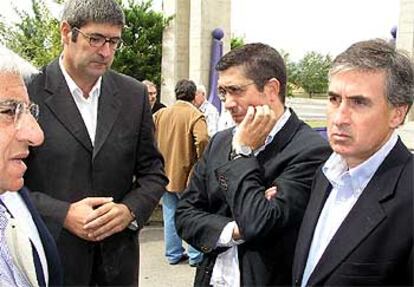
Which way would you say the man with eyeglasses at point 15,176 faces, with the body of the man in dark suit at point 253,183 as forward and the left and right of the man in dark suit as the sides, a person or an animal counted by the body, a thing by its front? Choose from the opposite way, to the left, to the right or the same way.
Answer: to the left

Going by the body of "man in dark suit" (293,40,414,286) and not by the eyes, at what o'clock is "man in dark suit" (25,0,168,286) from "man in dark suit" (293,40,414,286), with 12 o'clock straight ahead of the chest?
"man in dark suit" (25,0,168,286) is roughly at 2 o'clock from "man in dark suit" (293,40,414,286).

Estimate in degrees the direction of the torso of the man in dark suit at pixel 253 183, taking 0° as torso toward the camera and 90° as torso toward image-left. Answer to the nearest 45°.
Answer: approximately 45°

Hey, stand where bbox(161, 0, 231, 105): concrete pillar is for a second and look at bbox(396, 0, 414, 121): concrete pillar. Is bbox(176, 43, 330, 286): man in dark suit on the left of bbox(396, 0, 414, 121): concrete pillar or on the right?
right

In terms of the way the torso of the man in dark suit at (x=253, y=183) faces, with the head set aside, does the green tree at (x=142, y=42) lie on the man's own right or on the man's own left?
on the man's own right

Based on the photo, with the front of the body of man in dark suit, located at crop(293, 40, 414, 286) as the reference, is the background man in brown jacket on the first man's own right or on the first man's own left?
on the first man's own right

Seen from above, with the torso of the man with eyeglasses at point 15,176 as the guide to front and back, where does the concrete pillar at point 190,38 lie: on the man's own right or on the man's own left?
on the man's own left

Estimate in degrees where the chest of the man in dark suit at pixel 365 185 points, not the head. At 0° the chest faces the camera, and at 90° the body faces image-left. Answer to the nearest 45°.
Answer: approximately 45°

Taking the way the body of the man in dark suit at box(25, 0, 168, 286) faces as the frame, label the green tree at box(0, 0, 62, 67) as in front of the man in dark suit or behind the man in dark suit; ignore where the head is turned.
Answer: behind

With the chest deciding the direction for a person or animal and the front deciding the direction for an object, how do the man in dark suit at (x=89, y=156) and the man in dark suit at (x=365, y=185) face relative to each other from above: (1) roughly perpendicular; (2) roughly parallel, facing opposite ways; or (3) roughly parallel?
roughly perpendicular

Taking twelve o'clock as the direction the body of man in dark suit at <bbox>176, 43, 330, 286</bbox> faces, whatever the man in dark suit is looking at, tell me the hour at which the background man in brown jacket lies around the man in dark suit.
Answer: The background man in brown jacket is roughly at 4 o'clock from the man in dark suit.

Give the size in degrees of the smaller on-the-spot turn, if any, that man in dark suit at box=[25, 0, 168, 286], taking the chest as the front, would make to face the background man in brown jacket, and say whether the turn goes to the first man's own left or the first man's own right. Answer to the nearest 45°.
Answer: approximately 180°
